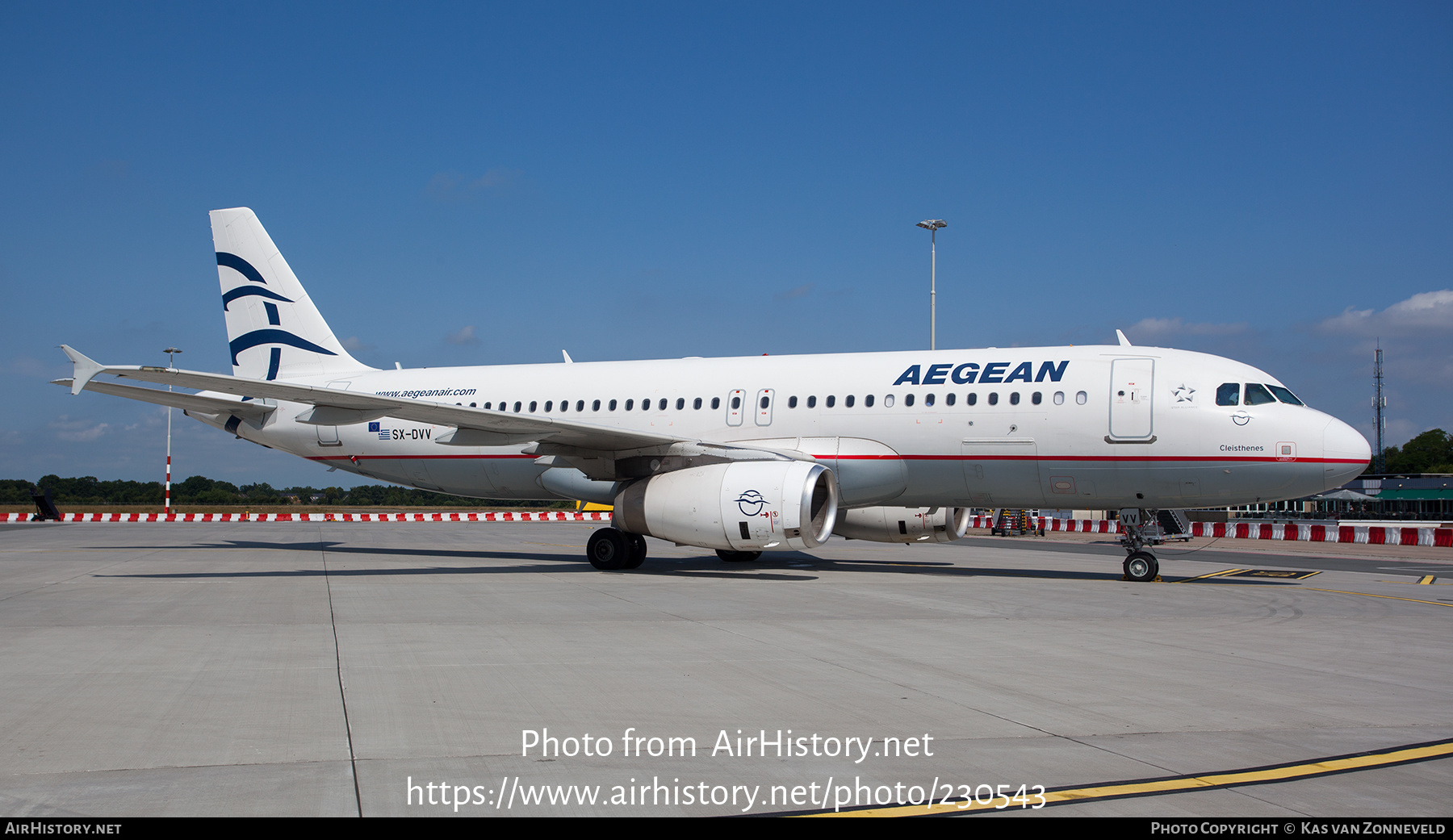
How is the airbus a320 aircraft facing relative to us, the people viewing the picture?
facing the viewer and to the right of the viewer
